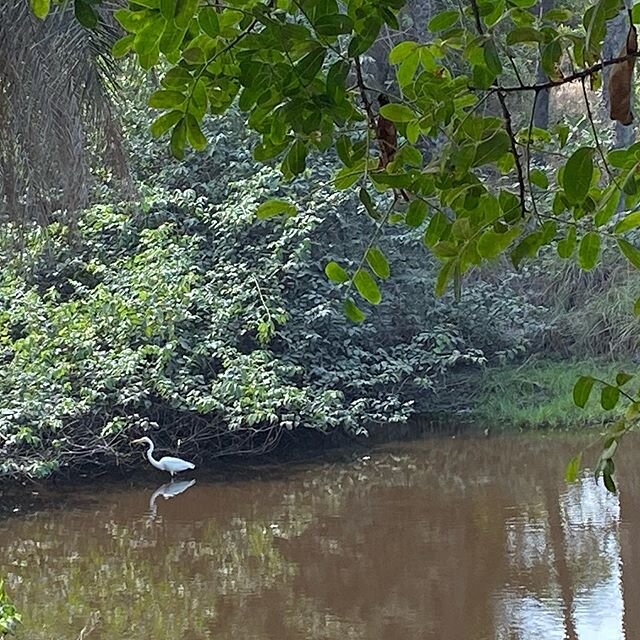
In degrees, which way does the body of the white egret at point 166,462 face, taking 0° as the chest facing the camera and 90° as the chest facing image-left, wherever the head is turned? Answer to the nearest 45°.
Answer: approximately 90°

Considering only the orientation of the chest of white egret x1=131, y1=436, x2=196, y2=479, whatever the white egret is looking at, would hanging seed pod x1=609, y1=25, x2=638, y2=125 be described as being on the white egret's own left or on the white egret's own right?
on the white egret's own left
